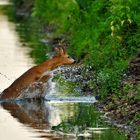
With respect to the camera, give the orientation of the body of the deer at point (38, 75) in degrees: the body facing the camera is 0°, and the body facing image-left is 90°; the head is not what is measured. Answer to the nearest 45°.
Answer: approximately 270°
